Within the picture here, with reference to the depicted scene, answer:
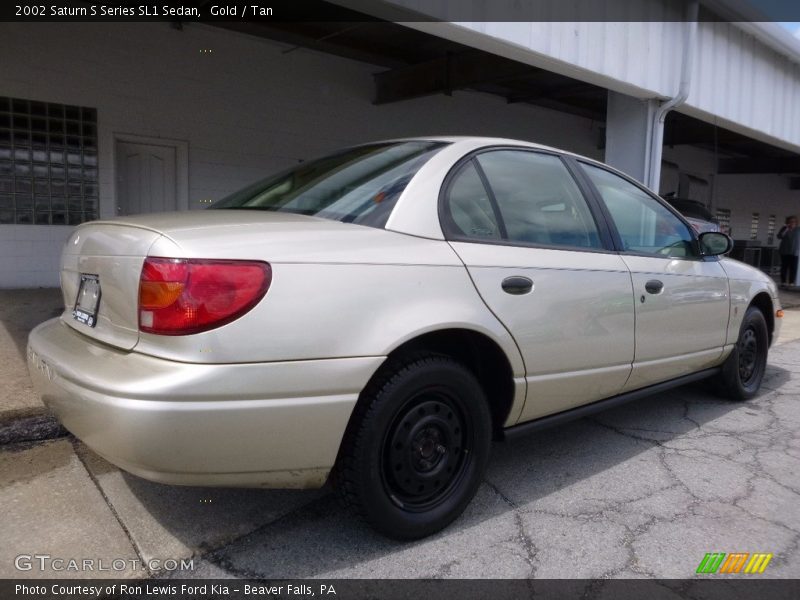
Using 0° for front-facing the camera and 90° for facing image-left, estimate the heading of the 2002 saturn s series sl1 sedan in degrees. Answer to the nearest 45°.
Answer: approximately 225°

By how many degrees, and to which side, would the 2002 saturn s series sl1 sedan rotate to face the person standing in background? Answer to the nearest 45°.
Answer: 0° — it already faces them
